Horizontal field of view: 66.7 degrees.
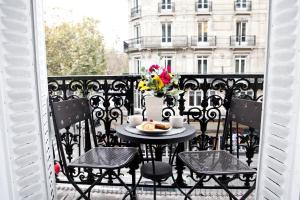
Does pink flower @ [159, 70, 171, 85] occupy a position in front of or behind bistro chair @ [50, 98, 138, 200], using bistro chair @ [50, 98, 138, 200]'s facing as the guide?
in front

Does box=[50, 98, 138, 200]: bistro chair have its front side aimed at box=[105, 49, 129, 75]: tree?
no

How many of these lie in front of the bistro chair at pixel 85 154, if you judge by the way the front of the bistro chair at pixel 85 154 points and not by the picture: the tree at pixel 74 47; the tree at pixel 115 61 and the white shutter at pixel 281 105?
1

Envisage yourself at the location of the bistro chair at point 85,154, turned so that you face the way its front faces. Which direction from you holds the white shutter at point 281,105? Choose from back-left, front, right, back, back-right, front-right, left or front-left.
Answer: front

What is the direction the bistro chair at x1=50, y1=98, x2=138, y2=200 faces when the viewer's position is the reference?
facing the viewer and to the right of the viewer

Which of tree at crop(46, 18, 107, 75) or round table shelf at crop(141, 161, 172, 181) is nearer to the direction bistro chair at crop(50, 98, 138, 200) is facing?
the round table shelf

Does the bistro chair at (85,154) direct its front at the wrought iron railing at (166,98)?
no

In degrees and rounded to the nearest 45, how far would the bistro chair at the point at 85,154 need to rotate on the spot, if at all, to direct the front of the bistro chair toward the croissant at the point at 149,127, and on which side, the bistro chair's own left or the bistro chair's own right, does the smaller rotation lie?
0° — it already faces it

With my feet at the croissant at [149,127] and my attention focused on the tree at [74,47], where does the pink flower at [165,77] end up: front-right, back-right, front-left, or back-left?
front-right

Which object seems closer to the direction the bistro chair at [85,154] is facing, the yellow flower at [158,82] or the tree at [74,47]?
the yellow flower

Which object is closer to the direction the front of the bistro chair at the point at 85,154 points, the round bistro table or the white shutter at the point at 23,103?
the round bistro table

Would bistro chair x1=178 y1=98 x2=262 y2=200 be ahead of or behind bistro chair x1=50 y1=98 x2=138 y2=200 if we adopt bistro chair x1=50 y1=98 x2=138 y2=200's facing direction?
ahead

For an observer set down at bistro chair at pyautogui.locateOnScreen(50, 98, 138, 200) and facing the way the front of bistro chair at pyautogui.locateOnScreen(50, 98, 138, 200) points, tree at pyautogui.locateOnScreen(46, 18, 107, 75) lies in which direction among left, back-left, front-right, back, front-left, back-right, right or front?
back-left
